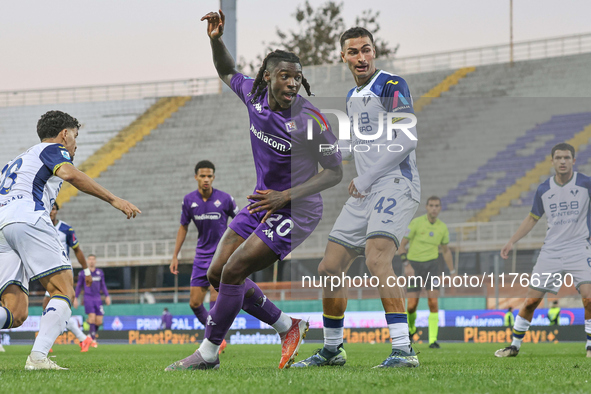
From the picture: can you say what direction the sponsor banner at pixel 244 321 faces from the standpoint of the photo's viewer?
facing the viewer

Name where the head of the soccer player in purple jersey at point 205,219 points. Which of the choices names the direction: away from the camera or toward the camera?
toward the camera

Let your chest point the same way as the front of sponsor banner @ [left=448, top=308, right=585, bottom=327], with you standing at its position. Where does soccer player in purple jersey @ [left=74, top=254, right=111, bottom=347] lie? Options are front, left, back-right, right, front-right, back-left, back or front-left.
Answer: right

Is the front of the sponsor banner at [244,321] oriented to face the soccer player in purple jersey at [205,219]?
yes

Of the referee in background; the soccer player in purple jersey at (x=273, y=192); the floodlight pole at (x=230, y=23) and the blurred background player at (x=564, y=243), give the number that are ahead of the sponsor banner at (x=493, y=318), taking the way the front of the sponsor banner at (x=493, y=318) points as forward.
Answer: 3

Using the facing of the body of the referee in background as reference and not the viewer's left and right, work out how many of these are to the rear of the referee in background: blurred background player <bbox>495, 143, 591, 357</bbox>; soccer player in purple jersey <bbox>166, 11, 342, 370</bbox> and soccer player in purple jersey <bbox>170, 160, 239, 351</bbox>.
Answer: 0

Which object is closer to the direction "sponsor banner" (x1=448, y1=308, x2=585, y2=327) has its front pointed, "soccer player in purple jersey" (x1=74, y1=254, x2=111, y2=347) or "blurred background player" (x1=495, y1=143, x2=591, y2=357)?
the blurred background player

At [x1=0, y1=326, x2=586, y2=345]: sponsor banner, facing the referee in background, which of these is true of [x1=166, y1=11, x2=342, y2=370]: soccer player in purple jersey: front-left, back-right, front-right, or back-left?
front-right

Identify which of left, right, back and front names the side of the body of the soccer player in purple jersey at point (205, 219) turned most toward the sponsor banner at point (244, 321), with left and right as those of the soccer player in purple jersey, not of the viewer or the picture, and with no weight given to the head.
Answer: back

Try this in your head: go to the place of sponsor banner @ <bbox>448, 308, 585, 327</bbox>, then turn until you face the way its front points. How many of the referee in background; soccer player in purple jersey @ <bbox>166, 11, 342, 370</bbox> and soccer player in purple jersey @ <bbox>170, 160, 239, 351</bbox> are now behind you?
0

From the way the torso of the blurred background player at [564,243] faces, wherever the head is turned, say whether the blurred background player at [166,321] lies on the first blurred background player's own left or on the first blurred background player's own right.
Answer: on the first blurred background player's own right

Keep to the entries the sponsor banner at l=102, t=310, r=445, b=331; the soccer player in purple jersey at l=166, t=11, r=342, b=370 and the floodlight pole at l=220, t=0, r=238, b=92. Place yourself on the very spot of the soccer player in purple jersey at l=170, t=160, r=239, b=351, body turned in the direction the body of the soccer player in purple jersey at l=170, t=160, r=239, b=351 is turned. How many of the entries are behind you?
2

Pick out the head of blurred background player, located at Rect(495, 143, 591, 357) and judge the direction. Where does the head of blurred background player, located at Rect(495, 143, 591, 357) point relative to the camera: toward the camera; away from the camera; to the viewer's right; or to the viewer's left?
toward the camera

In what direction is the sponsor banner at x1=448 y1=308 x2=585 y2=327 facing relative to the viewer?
toward the camera

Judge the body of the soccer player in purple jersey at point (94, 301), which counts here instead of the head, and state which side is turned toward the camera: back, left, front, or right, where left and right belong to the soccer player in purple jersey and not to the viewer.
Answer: front

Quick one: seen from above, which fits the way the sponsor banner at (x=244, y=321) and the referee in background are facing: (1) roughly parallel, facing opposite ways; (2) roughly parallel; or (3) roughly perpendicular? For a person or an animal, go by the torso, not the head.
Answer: roughly parallel

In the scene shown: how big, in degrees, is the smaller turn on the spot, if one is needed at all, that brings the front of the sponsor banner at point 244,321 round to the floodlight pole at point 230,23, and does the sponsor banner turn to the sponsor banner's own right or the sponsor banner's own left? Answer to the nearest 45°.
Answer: approximately 180°
